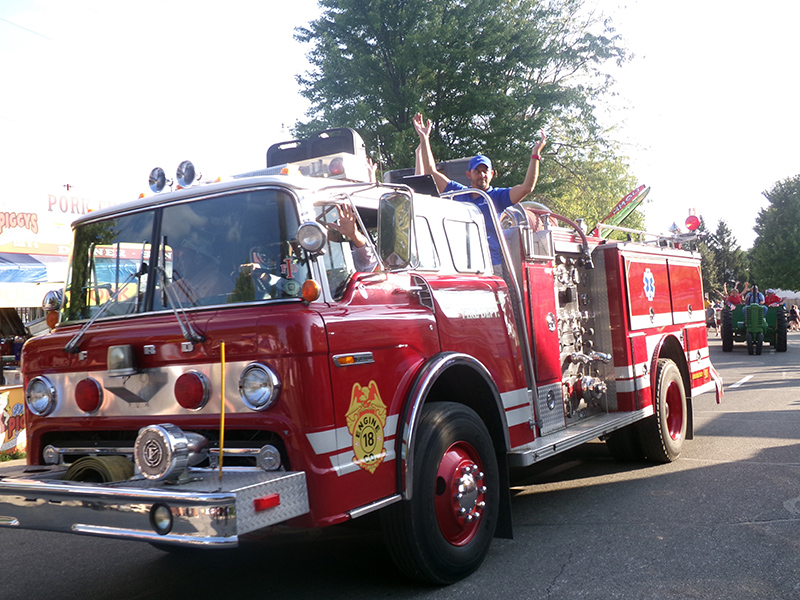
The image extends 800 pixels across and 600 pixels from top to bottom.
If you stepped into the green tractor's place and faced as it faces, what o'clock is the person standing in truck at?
The person standing in truck is roughly at 12 o'clock from the green tractor.

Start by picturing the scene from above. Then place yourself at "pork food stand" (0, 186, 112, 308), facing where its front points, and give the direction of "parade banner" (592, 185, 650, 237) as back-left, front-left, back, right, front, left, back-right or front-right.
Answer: front-left

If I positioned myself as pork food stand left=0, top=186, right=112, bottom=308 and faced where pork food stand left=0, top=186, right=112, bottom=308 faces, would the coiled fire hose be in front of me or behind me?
in front

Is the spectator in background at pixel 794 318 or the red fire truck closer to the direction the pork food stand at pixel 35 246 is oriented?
the red fire truck

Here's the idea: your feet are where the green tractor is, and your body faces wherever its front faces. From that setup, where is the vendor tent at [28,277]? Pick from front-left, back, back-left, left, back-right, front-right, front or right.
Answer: front-right

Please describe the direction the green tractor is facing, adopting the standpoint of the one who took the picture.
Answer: facing the viewer

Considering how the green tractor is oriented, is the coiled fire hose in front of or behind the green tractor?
in front

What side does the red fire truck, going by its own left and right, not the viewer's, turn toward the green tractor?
back

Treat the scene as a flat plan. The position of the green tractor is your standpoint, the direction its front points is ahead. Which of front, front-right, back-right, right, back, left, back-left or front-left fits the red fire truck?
front

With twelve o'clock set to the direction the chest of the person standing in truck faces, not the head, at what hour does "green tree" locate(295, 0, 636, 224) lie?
The green tree is roughly at 6 o'clock from the person standing in truck.
